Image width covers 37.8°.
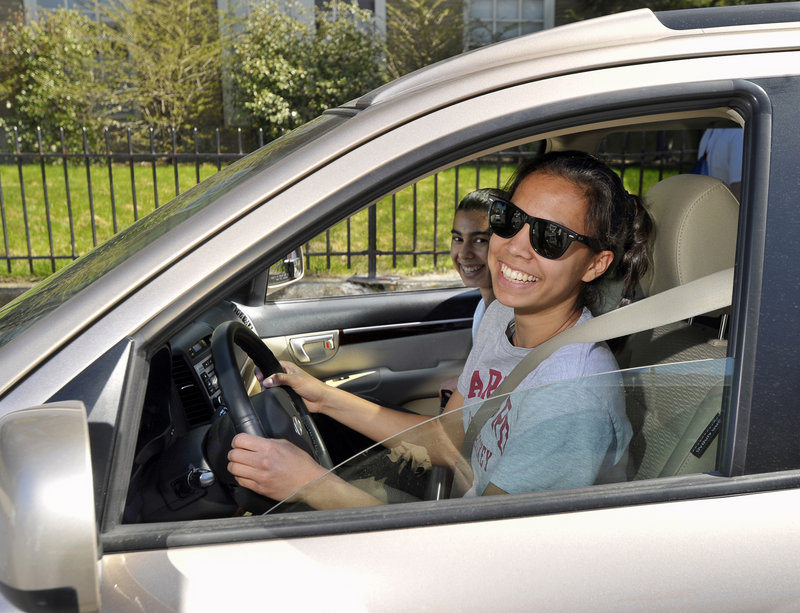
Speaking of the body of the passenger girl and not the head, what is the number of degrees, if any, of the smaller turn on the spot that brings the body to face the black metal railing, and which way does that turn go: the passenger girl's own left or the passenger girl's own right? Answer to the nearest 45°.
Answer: approximately 90° to the passenger girl's own right

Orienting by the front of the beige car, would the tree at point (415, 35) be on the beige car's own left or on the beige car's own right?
on the beige car's own right

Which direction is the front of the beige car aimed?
to the viewer's left

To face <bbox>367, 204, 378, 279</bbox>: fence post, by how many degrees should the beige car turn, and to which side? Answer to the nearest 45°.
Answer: approximately 90° to its right

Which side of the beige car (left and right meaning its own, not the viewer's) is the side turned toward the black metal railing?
right

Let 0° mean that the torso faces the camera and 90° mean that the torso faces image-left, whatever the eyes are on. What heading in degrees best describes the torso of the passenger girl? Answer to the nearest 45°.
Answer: approximately 45°
